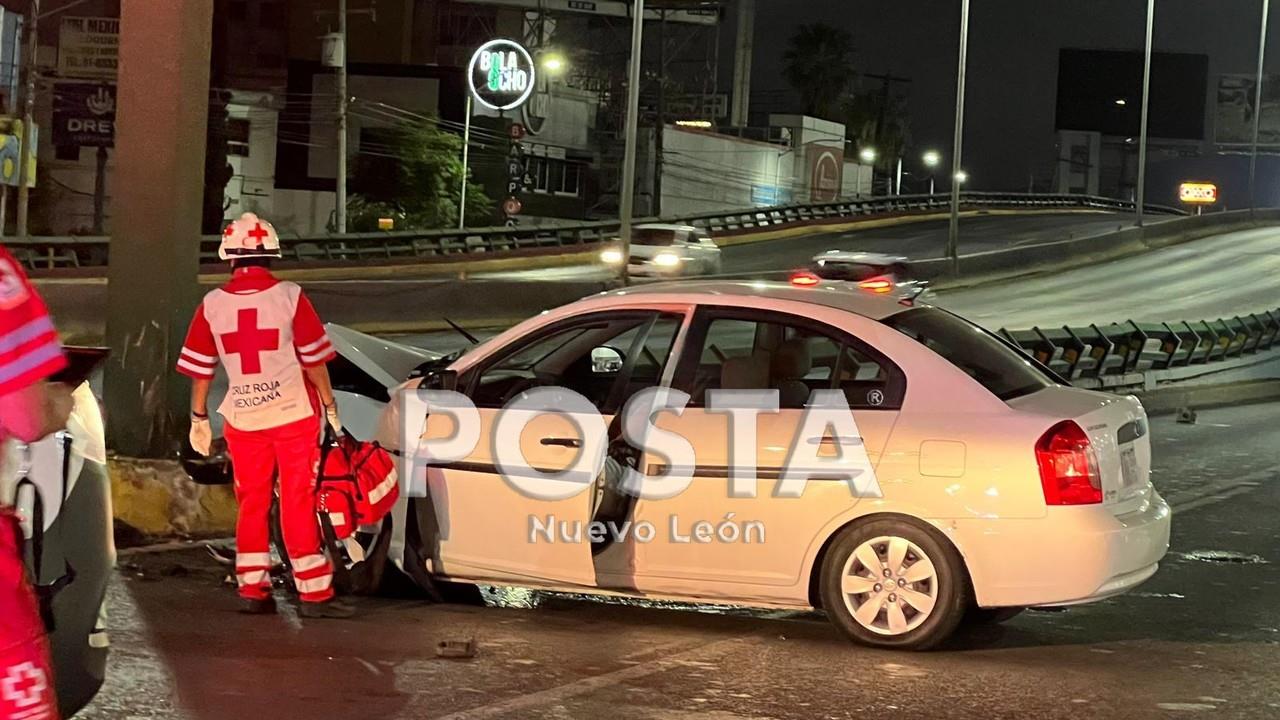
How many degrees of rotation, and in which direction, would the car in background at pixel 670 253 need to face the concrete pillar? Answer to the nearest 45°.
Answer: approximately 45° to its left

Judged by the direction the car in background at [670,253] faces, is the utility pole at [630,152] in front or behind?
in front

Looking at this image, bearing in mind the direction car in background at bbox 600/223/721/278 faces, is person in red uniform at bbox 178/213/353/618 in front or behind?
in front

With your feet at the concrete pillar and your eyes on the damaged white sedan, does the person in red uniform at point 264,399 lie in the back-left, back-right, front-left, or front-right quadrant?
front-right

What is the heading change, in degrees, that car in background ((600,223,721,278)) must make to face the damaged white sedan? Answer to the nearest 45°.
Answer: approximately 45° to its left

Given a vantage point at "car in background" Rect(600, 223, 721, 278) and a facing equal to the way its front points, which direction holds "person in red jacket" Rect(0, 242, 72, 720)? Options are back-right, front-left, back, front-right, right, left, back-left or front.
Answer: front-left

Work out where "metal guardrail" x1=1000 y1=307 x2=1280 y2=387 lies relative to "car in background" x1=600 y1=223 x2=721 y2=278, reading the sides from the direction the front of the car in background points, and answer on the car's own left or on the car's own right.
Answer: on the car's own left

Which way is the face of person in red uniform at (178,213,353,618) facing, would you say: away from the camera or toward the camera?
away from the camera

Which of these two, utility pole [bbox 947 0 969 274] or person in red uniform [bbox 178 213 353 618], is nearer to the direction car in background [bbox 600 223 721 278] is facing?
the person in red uniform

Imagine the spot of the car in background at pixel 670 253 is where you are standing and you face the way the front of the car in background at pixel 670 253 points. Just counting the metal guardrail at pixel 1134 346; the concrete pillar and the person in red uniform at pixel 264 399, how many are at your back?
0

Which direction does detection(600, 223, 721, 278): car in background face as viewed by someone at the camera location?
facing the viewer and to the left of the viewer

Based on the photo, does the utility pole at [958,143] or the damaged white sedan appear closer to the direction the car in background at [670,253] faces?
the damaged white sedan
